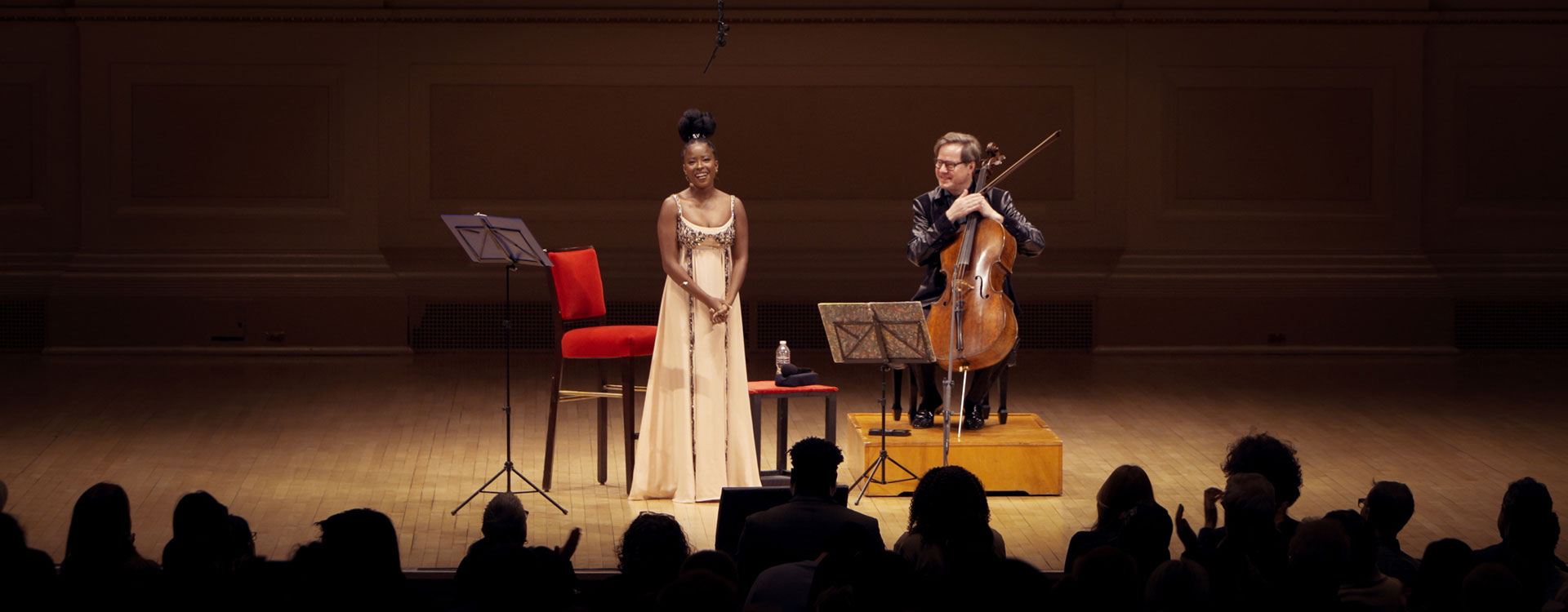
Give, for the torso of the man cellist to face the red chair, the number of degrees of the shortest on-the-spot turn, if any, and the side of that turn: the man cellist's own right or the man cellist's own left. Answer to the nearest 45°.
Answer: approximately 90° to the man cellist's own right

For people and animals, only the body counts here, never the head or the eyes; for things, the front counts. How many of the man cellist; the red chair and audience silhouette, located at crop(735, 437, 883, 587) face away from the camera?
1

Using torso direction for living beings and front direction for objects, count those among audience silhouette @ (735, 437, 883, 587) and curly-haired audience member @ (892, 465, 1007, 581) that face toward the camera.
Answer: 0

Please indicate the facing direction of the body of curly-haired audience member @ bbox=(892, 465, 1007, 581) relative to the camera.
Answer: away from the camera

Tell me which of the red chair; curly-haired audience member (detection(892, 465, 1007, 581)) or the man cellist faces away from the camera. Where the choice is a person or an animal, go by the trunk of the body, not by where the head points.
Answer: the curly-haired audience member

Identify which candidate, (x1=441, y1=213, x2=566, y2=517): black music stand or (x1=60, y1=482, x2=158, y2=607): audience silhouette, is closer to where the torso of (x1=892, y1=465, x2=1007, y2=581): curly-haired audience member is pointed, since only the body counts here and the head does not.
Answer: the black music stand

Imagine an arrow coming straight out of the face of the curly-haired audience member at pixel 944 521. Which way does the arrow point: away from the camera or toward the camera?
away from the camera

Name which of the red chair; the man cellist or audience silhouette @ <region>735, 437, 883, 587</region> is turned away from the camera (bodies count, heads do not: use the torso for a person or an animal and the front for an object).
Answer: the audience silhouette

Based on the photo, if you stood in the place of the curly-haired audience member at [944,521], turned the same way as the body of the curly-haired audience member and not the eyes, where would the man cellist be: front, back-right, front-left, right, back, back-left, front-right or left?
front

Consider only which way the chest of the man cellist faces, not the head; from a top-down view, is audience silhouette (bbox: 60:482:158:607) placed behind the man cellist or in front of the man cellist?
in front

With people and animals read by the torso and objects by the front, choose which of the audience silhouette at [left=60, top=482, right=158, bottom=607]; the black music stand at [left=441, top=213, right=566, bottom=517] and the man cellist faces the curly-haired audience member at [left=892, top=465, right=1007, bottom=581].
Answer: the man cellist

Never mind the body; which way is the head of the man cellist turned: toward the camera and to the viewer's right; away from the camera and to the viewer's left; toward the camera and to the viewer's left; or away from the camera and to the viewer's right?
toward the camera and to the viewer's left

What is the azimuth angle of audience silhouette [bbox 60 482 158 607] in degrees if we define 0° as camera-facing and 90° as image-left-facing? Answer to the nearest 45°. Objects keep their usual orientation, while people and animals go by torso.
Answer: approximately 180°

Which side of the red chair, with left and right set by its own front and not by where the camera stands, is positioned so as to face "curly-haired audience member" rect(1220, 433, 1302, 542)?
front

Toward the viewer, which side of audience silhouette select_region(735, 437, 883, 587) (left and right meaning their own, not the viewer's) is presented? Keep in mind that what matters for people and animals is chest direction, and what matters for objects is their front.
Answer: back

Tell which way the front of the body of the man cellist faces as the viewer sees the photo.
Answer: toward the camera
